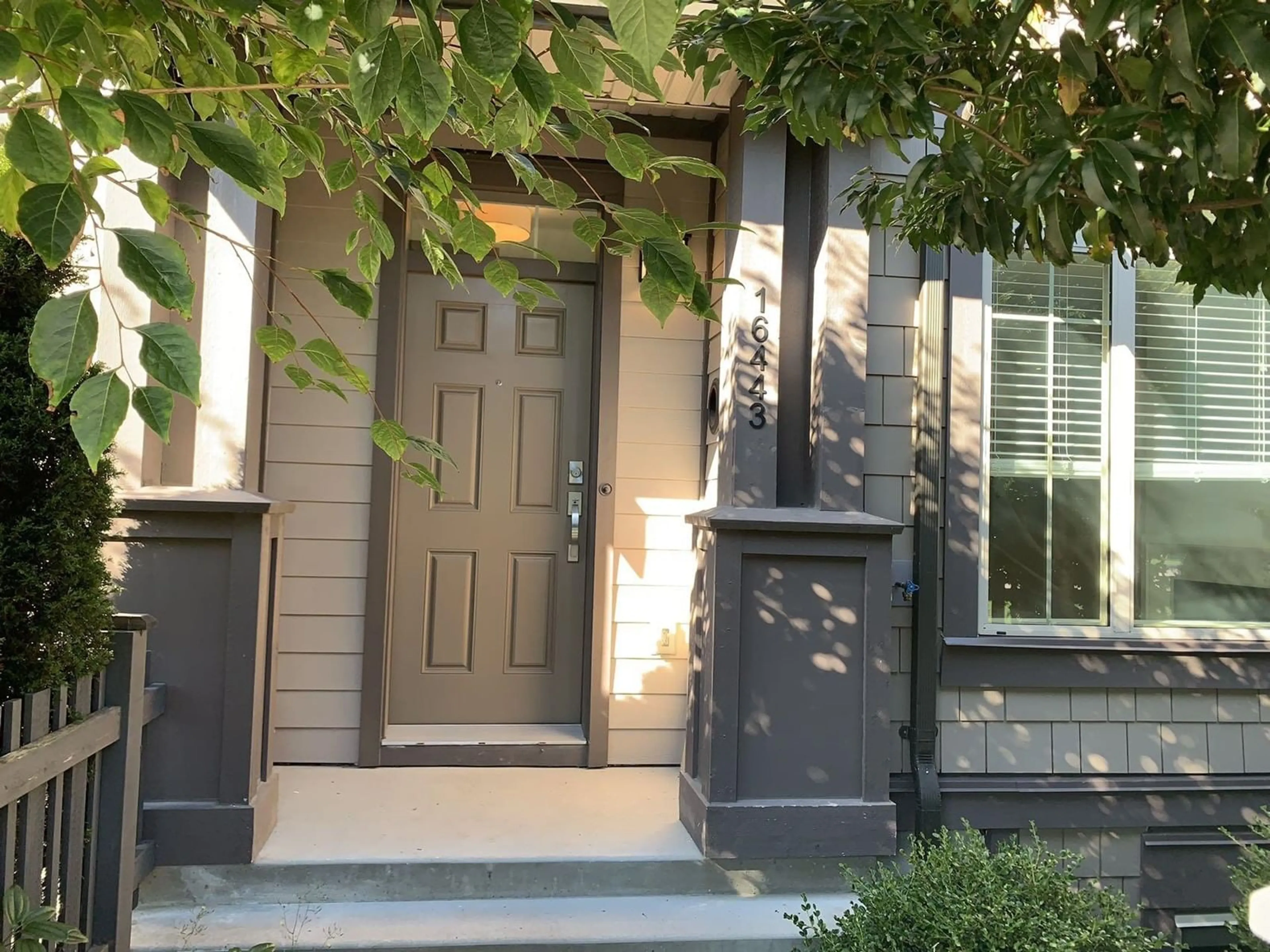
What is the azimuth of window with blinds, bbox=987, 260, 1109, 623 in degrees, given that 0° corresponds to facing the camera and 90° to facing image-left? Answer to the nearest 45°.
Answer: approximately 0°

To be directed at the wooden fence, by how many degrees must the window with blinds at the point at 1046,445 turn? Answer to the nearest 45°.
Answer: approximately 45° to its right

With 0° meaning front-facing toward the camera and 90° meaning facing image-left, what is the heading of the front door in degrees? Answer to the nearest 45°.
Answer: approximately 0°

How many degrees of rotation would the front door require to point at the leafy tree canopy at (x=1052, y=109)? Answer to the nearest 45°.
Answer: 0° — it already faces it

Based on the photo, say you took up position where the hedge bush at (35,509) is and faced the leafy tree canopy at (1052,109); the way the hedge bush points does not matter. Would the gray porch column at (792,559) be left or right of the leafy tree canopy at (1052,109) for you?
left

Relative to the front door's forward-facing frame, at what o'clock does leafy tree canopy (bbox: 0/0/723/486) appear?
The leafy tree canopy is roughly at 12 o'clock from the front door.

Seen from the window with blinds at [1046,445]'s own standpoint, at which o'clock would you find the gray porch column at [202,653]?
The gray porch column is roughly at 2 o'clock from the window with blinds.

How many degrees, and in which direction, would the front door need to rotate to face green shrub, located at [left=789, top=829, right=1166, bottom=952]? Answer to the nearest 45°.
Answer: approximately 45° to its left

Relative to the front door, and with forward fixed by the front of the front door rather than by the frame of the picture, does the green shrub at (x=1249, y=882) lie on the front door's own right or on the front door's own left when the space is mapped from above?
on the front door's own left

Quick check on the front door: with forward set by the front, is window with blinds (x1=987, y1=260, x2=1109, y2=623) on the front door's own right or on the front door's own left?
on the front door's own left

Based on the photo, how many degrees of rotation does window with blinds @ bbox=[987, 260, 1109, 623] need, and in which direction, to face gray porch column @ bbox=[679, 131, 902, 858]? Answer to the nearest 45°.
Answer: approximately 45° to its right

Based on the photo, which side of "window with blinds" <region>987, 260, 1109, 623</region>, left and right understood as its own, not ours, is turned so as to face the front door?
right

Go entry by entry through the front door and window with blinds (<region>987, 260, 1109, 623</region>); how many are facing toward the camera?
2
